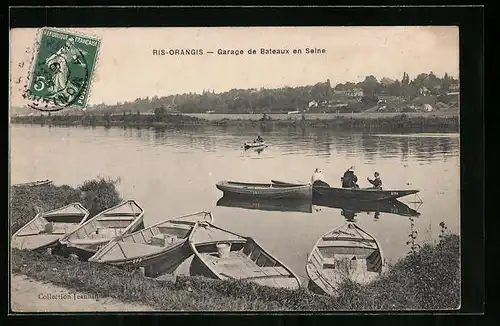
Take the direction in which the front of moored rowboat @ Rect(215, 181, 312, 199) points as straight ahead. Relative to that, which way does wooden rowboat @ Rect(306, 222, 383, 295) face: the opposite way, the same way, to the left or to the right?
to the right

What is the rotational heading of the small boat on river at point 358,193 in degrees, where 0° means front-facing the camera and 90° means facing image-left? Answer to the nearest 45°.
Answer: approximately 270°

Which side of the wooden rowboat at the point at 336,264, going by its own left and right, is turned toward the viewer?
back

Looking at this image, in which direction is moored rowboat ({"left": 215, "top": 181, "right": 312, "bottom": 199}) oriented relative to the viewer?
to the viewer's left
